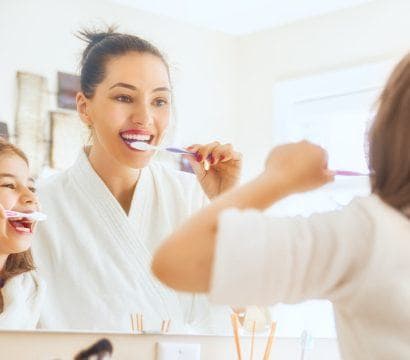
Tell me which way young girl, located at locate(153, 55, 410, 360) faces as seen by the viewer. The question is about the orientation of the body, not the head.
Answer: away from the camera
